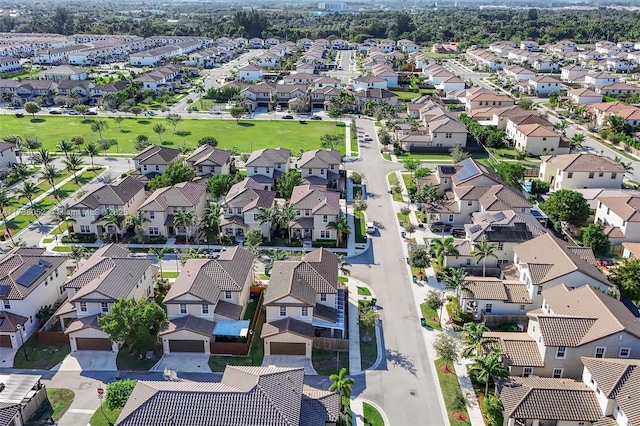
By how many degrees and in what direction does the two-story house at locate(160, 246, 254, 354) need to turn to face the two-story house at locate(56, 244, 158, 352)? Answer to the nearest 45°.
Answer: approximately 90° to its right

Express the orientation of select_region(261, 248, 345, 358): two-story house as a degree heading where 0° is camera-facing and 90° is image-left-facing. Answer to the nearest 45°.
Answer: approximately 0°

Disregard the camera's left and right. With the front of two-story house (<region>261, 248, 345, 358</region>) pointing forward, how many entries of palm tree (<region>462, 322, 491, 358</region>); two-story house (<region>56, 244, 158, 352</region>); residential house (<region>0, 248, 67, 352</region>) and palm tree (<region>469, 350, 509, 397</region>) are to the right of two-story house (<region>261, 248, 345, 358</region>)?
2

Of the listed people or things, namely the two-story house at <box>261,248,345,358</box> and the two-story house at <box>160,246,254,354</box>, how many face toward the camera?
2

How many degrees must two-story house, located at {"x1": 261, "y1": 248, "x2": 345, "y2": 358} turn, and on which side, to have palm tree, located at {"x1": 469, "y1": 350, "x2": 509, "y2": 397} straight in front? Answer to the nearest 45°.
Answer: approximately 45° to its left

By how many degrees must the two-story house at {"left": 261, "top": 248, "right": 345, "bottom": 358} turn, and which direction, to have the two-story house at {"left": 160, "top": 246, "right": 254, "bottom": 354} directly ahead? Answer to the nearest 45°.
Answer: approximately 90° to its right

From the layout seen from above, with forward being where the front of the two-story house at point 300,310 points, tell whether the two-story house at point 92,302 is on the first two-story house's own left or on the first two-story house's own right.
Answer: on the first two-story house's own right

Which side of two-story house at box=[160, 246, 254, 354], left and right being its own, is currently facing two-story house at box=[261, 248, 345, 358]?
left

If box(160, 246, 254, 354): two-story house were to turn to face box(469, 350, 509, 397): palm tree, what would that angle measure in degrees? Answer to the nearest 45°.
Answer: approximately 45° to its left

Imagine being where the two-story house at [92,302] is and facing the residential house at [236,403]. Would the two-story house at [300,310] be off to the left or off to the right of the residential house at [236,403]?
left

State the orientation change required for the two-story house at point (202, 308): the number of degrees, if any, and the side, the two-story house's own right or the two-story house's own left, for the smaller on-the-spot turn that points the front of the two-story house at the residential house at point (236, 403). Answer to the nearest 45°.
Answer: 0° — it already faces it
